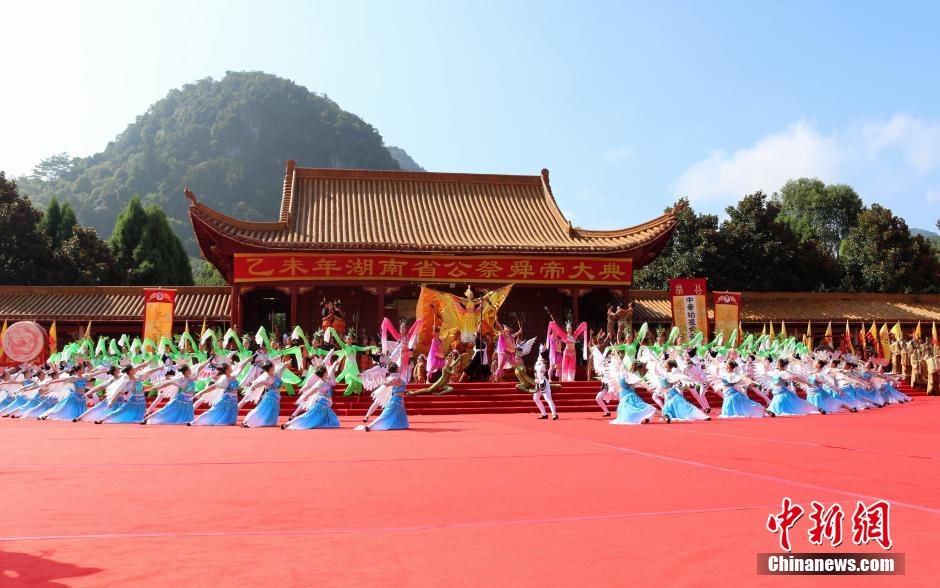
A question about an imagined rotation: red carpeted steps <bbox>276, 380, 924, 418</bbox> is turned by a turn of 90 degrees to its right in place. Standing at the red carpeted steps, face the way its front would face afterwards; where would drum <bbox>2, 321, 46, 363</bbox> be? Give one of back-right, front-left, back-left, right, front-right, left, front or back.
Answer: front

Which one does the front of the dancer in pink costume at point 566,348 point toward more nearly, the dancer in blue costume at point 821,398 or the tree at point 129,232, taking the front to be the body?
the dancer in blue costume

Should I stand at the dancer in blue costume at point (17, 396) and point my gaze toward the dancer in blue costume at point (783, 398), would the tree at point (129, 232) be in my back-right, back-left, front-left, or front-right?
back-left

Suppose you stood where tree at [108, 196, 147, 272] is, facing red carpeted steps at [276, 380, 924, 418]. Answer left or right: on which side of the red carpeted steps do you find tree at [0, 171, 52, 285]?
right

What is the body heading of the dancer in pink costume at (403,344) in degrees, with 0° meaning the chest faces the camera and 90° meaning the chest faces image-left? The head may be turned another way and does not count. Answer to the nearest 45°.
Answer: approximately 0°

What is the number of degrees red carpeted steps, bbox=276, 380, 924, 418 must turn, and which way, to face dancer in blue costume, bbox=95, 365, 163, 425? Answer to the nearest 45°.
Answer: approximately 45° to its right

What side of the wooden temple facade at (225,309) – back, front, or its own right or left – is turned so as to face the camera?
front

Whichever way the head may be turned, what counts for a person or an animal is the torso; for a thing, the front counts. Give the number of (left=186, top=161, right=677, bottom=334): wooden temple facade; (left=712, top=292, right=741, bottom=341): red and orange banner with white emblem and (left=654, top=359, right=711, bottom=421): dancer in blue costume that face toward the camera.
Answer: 2

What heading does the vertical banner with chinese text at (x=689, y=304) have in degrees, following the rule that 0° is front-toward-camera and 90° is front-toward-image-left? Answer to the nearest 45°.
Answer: approximately 0°

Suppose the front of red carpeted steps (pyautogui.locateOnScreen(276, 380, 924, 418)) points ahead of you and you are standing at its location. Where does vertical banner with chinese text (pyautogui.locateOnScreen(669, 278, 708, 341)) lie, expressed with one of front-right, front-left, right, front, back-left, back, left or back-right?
back-left

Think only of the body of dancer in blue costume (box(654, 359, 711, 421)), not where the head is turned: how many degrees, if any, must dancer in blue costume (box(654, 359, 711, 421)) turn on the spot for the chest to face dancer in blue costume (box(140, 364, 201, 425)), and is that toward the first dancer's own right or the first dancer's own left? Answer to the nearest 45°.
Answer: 0° — they already face them

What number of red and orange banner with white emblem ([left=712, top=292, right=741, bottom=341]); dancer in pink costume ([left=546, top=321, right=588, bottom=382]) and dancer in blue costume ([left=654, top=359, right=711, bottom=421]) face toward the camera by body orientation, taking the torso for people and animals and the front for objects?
2

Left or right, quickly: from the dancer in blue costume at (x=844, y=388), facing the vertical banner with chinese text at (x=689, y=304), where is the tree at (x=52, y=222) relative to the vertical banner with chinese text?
left
